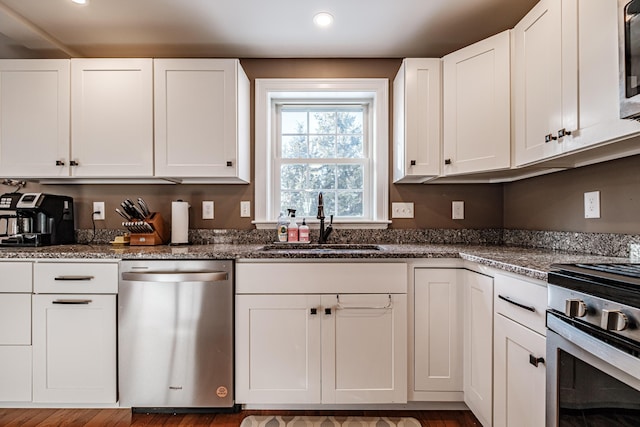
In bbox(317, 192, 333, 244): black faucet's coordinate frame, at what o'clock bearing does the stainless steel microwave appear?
The stainless steel microwave is roughly at 11 o'clock from the black faucet.

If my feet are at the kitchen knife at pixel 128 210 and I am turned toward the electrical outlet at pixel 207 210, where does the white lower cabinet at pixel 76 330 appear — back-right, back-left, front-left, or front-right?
back-right

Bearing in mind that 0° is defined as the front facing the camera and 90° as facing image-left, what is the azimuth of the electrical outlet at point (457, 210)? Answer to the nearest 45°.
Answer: approximately 0°

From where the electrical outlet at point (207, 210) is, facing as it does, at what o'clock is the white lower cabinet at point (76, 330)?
The white lower cabinet is roughly at 2 o'clock from the electrical outlet.

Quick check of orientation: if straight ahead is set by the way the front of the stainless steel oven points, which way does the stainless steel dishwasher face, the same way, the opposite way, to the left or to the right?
to the left
